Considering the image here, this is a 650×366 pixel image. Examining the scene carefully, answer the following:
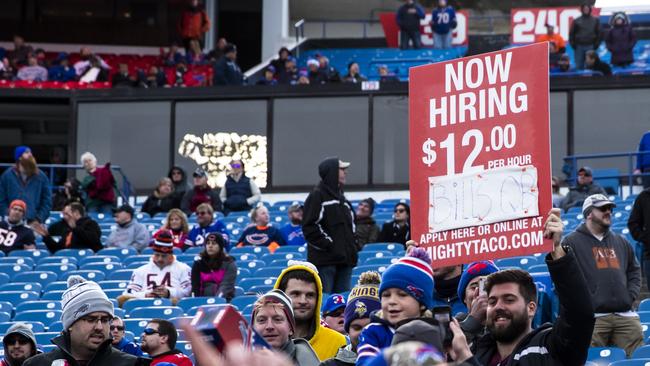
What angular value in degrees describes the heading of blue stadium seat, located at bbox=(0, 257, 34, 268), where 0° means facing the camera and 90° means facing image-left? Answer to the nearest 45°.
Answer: approximately 0°

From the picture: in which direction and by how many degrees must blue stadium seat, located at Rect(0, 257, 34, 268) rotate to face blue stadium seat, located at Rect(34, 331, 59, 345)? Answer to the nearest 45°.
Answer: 0° — it already faces it

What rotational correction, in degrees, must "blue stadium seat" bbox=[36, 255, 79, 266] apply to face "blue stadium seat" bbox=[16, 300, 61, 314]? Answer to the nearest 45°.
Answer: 0° — it already faces it

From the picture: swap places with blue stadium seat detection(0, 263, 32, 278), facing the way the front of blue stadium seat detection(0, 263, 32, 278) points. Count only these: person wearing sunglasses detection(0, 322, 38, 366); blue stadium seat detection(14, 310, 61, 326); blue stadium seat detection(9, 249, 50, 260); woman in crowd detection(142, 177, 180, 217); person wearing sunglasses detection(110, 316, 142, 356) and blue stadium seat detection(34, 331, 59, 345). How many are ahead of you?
4

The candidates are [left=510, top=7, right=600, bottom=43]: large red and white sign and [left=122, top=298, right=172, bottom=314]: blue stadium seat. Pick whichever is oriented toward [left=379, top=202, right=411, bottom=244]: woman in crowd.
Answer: the large red and white sign

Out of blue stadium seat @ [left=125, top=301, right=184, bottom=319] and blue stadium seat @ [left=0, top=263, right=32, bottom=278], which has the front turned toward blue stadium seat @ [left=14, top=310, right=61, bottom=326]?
blue stadium seat @ [left=0, top=263, right=32, bottom=278]

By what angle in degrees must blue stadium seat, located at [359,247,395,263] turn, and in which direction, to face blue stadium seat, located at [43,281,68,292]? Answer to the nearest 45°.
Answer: approximately 90° to its right

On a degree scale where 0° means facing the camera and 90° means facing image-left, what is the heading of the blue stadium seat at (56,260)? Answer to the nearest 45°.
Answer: approximately 0°

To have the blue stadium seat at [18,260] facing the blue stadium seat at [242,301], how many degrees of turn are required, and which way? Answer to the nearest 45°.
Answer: approximately 45° to its left

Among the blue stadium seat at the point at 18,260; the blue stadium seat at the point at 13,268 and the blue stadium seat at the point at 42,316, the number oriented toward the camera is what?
3

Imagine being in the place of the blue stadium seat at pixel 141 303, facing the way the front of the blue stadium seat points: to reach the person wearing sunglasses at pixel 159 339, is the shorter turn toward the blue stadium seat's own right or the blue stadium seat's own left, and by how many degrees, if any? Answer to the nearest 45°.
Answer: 0° — it already faces them
